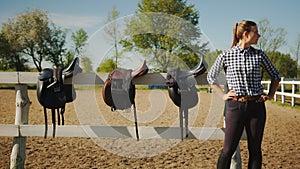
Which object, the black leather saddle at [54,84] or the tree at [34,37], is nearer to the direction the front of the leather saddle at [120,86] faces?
the black leather saddle

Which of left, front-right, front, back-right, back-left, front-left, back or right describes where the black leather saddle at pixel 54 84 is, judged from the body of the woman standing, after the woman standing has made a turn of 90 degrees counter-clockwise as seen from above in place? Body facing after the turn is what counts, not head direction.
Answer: back

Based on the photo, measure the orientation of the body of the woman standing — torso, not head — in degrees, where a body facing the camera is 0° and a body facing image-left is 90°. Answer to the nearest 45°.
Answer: approximately 0°

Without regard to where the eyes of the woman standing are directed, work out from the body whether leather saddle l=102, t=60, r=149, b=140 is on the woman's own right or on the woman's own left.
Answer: on the woman's own right

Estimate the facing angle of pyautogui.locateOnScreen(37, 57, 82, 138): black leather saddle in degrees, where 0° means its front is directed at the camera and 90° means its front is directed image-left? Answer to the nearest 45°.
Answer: approximately 90°

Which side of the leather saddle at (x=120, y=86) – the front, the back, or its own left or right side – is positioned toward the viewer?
left

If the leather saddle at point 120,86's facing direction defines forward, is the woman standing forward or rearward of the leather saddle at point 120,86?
rearward

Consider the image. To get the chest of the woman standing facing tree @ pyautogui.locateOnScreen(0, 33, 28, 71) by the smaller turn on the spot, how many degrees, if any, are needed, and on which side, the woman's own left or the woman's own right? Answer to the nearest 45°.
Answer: approximately 135° to the woman's own right
